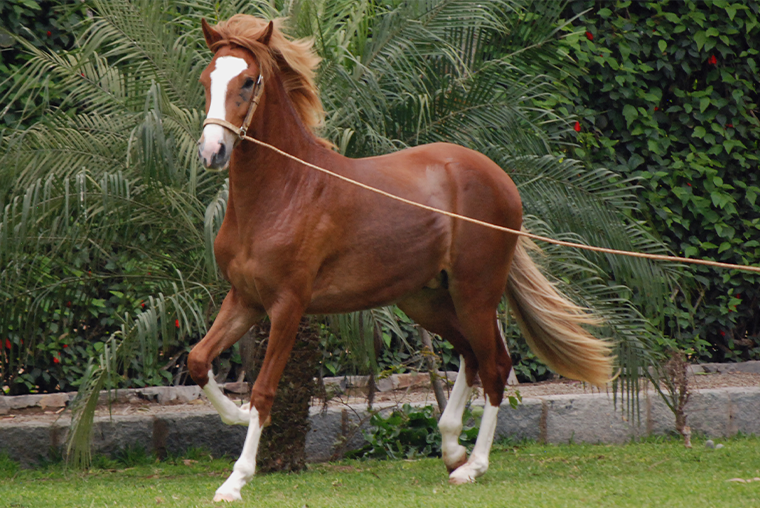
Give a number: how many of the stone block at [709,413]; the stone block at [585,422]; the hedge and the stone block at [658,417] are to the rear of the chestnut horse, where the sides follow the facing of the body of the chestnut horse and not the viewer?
4

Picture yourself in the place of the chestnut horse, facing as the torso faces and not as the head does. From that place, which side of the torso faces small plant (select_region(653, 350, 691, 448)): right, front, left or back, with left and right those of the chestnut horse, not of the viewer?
back

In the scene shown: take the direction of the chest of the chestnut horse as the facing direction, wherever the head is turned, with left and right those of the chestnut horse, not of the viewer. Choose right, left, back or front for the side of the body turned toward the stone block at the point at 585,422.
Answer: back

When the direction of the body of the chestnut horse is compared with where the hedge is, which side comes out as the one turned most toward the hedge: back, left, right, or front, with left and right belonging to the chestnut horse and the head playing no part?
back

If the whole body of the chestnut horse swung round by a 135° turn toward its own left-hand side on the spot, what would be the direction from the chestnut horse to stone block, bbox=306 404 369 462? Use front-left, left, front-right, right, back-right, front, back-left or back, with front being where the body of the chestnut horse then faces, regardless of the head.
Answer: left

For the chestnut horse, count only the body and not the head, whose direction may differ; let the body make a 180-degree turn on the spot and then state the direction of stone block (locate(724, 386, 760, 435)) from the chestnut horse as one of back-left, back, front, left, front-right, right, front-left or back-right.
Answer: front

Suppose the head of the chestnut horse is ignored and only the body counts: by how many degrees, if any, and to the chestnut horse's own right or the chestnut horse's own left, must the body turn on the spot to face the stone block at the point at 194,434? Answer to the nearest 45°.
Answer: approximately 90° to the chestnut horse's own right

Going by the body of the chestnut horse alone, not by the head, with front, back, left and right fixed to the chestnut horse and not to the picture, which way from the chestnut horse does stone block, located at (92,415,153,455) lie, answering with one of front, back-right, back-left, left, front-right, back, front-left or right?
right

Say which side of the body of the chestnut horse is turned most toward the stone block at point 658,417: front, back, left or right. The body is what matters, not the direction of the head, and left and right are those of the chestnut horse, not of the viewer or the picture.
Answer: back

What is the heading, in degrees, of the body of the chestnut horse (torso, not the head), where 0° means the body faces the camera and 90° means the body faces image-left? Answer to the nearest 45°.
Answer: approximately 45°

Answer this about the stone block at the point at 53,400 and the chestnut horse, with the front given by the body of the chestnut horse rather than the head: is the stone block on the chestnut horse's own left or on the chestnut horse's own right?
on the chestnut horse's own right

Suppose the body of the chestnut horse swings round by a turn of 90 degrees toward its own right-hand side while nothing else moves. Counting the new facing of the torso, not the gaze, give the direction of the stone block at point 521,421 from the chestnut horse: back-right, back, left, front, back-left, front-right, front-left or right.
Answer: right

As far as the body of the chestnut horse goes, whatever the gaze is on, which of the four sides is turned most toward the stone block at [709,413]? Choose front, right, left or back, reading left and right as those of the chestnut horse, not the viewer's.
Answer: back
